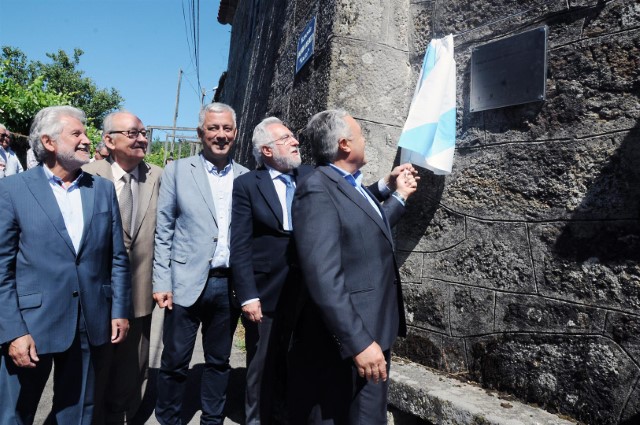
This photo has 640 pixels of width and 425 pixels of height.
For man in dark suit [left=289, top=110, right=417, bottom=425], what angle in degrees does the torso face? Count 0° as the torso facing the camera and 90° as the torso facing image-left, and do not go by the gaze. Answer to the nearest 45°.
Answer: approximately 270°

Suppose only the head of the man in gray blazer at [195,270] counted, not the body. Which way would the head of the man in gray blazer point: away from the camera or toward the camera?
toward the camera

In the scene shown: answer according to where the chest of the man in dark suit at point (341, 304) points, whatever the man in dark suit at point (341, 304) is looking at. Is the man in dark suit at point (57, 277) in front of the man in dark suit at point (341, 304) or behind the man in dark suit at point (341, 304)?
behind

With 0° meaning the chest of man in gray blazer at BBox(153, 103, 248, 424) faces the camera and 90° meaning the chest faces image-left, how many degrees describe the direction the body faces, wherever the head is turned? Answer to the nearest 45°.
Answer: approximately 315°

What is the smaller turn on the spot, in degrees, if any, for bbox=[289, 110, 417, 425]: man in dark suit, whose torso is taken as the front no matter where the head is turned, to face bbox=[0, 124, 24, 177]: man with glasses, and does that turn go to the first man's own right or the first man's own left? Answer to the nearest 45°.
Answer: approximately 135° to the first man's own left

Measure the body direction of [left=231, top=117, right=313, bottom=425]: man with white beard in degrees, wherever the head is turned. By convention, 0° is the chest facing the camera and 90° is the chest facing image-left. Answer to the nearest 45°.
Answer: approximately 315°

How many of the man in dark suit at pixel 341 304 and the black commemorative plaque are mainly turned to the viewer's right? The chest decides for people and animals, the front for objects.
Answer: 1

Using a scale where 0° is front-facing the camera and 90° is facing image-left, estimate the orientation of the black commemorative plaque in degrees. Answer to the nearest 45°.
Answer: approximately 45°

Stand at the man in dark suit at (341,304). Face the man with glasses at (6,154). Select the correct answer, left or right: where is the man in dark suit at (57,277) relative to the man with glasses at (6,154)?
left

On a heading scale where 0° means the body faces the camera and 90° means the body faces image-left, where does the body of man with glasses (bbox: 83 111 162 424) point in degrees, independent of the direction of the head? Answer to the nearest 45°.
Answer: approximately 315°

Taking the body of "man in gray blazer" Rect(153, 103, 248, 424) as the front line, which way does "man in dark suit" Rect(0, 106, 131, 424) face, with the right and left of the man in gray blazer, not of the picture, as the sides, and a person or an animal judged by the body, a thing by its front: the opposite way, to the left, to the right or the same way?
the same way

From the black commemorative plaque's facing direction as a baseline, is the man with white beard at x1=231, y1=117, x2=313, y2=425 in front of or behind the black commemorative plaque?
in front

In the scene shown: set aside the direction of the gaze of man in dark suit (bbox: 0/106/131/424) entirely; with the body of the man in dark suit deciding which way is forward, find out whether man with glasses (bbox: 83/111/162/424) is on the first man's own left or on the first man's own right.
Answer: on the first man's own left

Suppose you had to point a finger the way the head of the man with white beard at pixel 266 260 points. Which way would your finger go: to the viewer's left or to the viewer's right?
to the viewer's right
